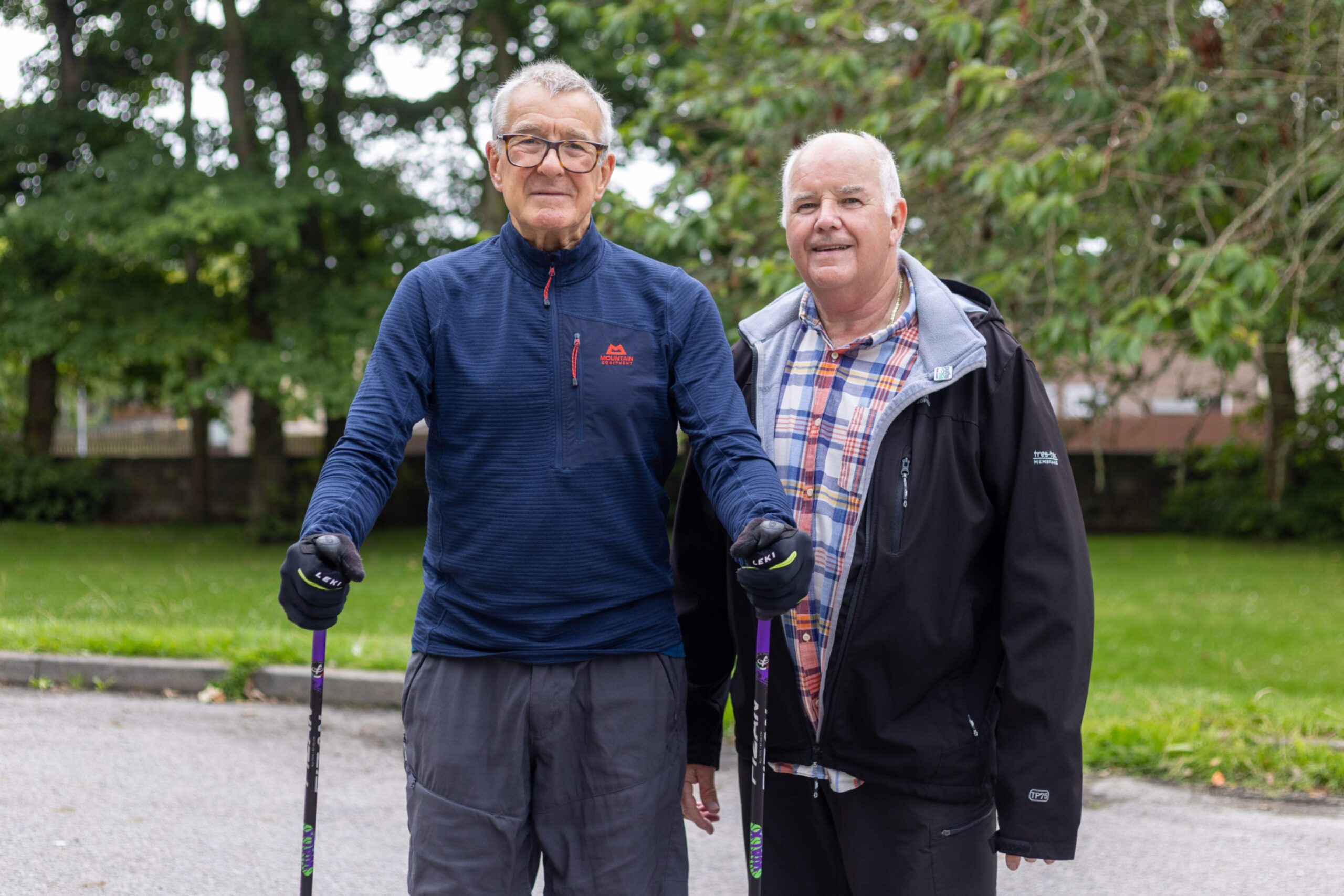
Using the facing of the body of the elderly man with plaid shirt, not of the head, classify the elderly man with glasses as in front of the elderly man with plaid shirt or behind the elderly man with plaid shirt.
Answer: in front

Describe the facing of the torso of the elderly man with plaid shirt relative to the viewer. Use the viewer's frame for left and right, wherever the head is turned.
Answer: facing the viewer and to the left of the viewer

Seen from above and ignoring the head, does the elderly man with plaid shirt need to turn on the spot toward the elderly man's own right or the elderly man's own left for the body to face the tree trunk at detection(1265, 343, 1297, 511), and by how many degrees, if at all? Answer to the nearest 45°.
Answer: approximately 135° to the elderly man's own right

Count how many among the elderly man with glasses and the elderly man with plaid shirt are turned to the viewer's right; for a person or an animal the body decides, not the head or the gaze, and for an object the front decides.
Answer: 0

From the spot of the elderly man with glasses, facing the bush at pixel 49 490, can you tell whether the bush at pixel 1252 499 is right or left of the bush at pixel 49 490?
right

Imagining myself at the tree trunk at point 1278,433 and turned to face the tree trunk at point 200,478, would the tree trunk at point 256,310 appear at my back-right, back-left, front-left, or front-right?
front-left

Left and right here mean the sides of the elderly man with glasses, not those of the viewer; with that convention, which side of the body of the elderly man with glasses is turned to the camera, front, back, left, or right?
front

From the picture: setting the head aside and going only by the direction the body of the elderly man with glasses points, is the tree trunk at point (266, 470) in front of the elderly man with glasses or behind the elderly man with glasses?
behind

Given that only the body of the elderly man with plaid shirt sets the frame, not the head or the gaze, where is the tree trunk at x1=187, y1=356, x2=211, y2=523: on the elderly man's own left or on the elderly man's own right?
on the elderly man's own right

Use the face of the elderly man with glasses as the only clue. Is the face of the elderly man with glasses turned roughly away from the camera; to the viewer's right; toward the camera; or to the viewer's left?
toward the camera
